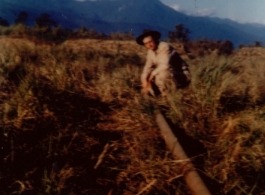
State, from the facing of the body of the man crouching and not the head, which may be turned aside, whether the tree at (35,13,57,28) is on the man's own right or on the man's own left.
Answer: on the man's own right

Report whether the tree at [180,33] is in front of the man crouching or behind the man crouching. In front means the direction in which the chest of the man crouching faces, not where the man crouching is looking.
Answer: behind

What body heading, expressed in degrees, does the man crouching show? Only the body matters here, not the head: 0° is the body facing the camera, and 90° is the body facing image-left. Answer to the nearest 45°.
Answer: approximately 45°
